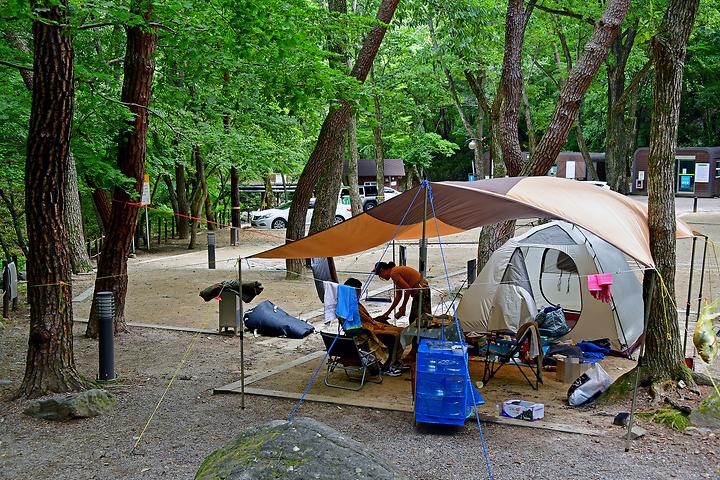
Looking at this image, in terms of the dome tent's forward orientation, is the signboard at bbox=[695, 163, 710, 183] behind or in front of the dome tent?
behind

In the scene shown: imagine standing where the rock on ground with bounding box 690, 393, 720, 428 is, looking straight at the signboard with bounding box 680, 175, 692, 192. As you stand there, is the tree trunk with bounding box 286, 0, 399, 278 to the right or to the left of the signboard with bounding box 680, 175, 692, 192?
left

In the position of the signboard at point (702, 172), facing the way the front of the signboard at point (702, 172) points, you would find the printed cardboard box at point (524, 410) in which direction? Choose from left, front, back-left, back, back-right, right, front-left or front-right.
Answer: front

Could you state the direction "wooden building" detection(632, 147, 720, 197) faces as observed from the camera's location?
facing the viewer

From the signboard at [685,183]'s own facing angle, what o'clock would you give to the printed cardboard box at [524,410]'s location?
The printed cardboard box is roughly at 12 o'clock from the signboard.

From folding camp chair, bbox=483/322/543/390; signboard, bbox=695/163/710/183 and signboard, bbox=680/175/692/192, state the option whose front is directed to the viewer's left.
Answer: the folding camp chair

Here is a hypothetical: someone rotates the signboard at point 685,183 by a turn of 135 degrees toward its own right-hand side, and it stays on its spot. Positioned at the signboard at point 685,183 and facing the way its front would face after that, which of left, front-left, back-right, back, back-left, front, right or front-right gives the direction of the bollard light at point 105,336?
back-left

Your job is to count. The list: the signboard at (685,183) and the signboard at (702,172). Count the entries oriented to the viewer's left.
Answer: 0

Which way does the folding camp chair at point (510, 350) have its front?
to the viewer's left

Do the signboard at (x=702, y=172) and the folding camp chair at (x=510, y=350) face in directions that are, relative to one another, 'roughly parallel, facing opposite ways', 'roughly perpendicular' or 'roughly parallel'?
roughly perpendicular

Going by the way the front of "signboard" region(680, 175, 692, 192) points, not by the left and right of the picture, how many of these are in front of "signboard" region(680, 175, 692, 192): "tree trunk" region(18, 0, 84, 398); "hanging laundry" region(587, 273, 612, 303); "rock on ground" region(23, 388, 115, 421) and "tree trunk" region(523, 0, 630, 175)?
4

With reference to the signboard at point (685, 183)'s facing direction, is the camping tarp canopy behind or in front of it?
in front

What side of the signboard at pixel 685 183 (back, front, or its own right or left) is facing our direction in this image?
front
